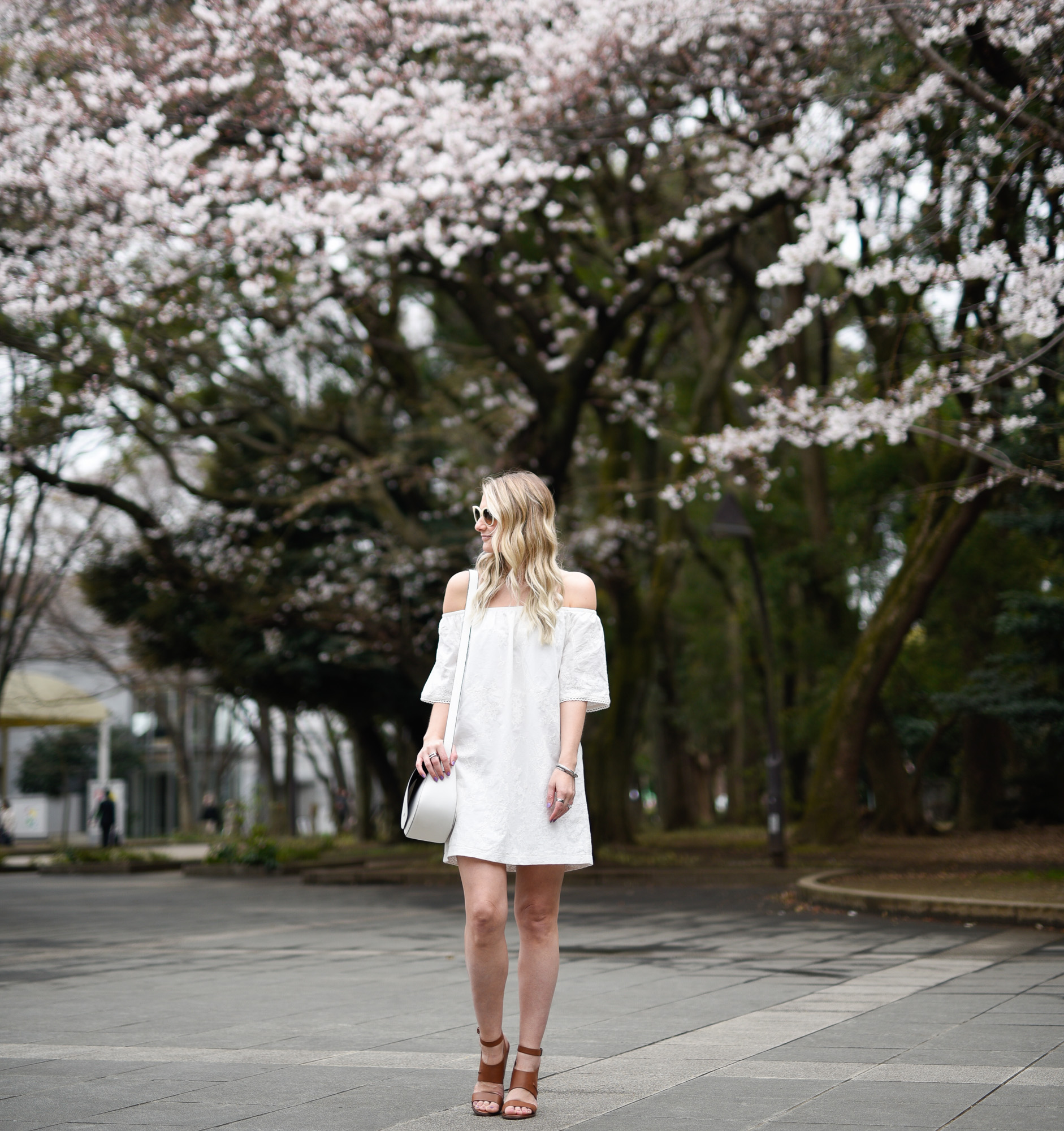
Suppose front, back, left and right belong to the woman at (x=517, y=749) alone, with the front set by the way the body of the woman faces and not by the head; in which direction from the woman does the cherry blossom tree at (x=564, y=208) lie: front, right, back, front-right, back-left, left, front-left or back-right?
back

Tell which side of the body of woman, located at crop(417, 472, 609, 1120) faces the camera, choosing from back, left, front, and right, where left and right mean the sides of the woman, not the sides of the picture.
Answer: front

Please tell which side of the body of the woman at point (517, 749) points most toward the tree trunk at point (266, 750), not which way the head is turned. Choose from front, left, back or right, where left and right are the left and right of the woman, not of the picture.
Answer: back

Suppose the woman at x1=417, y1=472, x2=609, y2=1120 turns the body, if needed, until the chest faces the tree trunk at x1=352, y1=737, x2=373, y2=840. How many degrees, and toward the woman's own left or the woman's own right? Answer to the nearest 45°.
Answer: approximately 180°

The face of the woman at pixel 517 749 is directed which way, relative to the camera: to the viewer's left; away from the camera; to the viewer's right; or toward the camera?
to the viewer's left

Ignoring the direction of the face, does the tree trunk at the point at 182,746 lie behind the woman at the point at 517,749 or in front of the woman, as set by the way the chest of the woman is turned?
behind

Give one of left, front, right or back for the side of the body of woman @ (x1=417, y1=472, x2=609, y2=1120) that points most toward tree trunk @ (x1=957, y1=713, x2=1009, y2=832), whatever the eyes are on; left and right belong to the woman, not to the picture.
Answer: back

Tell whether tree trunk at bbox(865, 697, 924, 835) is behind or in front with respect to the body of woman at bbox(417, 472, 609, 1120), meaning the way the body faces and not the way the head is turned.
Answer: behind

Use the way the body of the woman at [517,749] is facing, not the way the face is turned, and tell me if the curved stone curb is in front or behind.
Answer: behind

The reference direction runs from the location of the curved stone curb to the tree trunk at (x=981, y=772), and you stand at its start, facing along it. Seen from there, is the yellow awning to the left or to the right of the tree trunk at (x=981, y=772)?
left
